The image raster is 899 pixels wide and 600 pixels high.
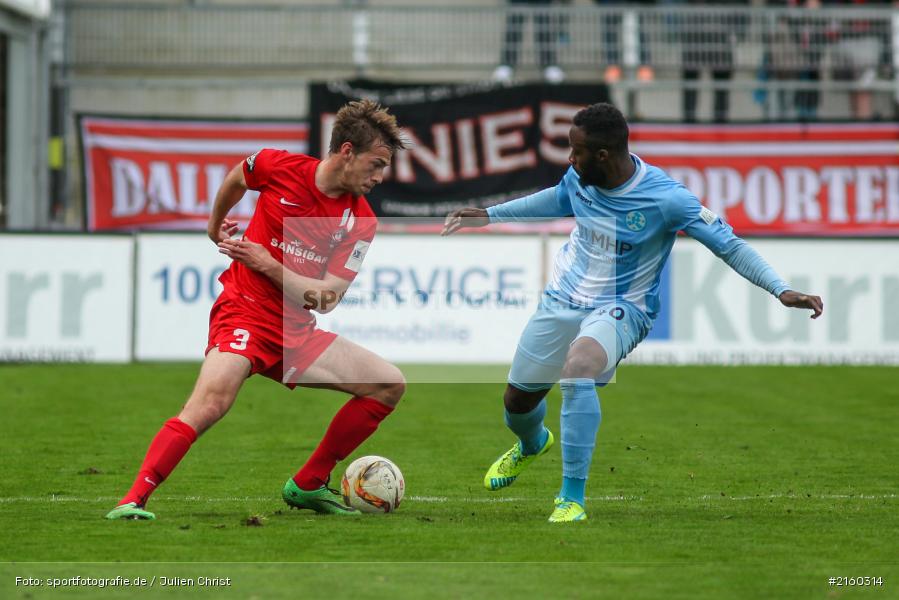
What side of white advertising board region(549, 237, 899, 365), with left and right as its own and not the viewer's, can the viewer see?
front

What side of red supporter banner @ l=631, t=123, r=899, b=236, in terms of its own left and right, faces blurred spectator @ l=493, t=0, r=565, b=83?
right

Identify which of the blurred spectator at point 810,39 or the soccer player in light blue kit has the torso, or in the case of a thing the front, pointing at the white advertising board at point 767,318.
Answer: the blurred spectator

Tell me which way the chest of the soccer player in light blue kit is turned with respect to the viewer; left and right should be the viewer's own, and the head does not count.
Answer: facing the viewer and to the left of the viewer

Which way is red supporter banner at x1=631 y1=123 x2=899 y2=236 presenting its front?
toward the camera

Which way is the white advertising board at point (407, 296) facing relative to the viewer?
toward the camera

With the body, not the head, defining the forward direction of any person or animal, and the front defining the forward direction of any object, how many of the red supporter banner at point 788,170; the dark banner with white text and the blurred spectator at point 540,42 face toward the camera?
3

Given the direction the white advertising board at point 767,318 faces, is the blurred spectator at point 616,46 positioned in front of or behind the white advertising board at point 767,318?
behind

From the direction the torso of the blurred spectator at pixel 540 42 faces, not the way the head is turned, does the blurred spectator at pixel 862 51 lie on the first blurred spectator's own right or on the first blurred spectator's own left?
on the first blurred spectator's own left

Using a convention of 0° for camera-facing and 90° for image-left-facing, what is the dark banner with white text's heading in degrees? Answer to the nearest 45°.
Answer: approximately 0°

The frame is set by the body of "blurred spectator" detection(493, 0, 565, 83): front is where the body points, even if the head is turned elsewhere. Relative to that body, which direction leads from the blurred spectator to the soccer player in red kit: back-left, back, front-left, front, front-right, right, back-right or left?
front

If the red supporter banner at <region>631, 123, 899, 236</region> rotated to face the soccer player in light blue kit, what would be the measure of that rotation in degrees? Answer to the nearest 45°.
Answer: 0° — it already faces them

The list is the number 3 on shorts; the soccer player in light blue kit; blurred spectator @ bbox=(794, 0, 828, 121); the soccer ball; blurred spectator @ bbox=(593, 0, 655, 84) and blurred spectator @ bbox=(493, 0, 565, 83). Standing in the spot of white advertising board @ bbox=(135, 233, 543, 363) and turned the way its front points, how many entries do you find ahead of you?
3

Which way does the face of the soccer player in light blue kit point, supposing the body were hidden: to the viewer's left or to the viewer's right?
to the viewer's left
